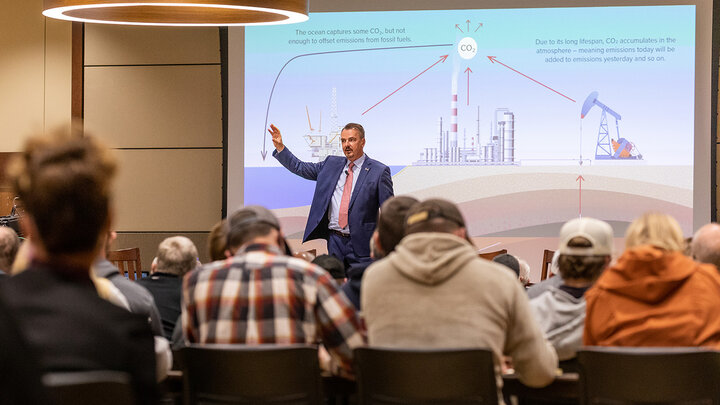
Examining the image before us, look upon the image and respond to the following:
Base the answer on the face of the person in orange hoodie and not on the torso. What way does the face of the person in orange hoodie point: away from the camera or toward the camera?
away from the camera

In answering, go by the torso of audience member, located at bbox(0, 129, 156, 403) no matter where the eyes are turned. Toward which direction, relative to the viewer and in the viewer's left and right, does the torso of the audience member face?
facing away from the viewer

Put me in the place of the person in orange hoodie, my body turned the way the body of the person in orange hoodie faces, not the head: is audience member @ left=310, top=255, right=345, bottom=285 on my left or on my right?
on my left

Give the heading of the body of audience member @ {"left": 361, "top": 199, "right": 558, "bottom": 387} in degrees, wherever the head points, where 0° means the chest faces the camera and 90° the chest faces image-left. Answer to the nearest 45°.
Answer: approximately 180°

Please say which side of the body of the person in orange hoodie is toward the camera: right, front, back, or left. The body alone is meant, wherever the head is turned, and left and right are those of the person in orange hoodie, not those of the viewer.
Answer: back

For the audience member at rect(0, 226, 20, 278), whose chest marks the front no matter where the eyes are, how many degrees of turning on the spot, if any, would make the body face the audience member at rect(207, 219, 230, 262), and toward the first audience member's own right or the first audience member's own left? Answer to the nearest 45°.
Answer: approximately 135° to the first audience member's own right

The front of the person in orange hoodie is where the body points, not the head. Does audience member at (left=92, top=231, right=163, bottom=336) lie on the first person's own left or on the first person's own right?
on the first person's own left

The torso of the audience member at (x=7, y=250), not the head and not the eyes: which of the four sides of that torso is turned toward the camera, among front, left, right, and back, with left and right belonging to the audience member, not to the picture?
back

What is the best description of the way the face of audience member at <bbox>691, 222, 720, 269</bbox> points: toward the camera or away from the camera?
away from the camera

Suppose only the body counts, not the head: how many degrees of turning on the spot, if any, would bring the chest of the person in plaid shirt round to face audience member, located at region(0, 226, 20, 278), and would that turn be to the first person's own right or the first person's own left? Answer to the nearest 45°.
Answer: approximately 45° to the first person's own left

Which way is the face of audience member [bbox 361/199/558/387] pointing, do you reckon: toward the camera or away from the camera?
away from the camera

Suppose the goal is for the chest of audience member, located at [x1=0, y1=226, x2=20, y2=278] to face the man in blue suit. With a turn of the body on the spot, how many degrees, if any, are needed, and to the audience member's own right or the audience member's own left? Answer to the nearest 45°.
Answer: approximately 45° to the audience member's own right

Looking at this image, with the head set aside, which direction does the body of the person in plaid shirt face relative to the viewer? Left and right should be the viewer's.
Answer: facing away from the viewer
